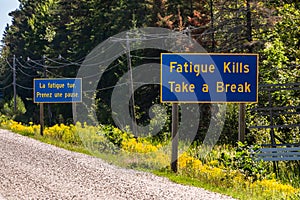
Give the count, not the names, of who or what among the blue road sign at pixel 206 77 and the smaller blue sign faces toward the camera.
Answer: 2

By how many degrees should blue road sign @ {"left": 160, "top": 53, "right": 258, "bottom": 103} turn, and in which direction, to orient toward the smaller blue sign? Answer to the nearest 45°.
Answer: approximately 135° to its right

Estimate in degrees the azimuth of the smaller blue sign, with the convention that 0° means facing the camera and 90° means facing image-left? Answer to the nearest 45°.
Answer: approximately 0°

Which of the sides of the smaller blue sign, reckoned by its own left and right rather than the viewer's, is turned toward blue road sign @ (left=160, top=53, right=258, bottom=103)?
front

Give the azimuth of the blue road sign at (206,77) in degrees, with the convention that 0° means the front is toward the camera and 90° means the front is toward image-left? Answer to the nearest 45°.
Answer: approximately 0°
